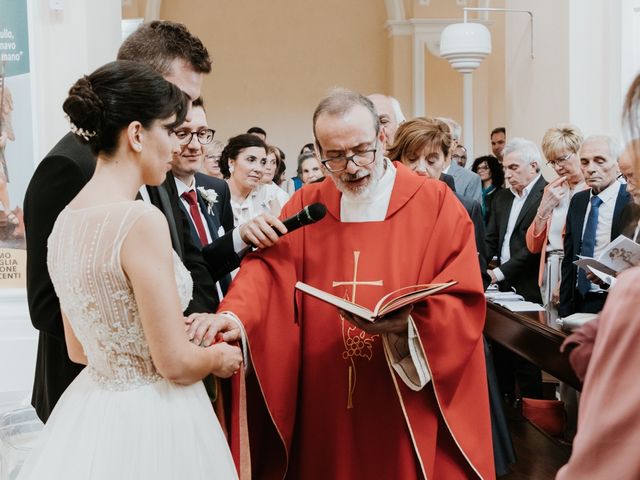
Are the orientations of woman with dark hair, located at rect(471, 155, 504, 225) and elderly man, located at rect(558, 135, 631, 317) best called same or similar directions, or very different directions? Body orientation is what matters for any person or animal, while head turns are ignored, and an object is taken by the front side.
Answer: same or similar directions

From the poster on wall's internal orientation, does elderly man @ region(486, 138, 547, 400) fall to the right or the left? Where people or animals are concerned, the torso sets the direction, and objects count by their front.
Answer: on its left

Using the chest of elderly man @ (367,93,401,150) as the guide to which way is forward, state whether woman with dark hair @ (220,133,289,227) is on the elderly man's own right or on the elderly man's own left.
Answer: on the elderly man's own right

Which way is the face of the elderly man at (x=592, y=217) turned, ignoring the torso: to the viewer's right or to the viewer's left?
to the viewer's left

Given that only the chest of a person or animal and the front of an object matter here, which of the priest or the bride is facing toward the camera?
the priest

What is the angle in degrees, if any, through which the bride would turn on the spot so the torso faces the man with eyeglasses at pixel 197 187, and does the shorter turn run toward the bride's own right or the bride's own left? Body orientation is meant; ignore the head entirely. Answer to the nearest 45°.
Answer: approximately 45° to the bride's own left

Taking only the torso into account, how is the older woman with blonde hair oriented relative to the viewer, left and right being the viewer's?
facing the viewer and to the left of the viewer

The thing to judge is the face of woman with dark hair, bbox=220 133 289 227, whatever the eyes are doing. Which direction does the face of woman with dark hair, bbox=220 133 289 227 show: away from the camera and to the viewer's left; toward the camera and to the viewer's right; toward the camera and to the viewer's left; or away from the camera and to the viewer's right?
toward the camera and to the viewer's right

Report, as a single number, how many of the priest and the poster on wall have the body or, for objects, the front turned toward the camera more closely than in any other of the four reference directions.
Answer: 2

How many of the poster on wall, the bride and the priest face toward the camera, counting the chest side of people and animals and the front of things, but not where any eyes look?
2

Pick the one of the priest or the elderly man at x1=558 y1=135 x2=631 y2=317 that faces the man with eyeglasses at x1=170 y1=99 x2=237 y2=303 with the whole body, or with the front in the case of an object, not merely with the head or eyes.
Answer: the elderly man

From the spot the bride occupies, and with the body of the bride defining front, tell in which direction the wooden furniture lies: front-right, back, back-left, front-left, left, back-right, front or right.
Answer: front

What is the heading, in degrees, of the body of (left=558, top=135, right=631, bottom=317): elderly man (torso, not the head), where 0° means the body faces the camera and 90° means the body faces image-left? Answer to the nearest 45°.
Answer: approximately 45°

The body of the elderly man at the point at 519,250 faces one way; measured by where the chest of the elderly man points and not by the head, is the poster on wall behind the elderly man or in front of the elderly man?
in front

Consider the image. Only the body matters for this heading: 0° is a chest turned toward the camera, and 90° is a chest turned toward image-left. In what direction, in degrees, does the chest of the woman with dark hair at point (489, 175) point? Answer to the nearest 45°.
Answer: approximately 45°

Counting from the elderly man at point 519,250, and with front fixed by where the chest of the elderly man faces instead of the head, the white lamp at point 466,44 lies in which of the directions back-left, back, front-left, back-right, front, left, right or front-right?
back-right

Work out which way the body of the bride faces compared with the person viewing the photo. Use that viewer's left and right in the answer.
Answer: facing away from the viewer and to the right of the viewer
